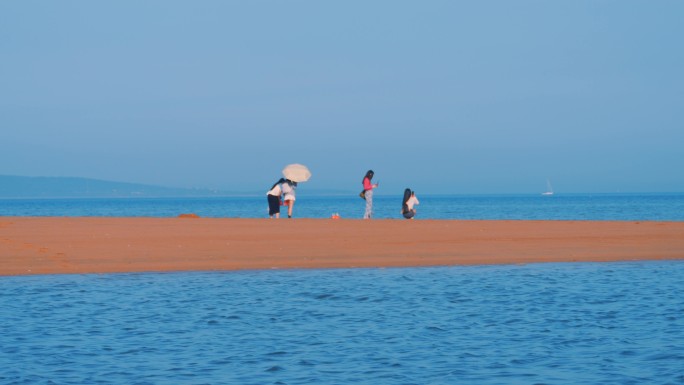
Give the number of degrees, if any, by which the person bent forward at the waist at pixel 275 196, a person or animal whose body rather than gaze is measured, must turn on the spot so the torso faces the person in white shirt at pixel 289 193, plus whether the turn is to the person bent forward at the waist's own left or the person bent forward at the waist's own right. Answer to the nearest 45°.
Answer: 0° — they already face them

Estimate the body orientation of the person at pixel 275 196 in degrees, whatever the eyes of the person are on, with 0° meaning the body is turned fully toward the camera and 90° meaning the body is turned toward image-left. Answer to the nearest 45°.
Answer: approximately 270°

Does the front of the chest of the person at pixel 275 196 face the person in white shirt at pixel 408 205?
yes
